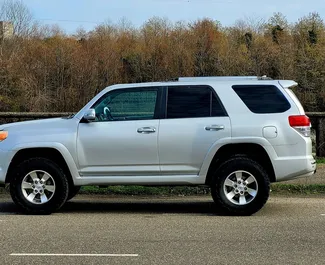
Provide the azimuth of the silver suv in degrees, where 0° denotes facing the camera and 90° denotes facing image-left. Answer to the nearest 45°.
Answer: approximately 90°
